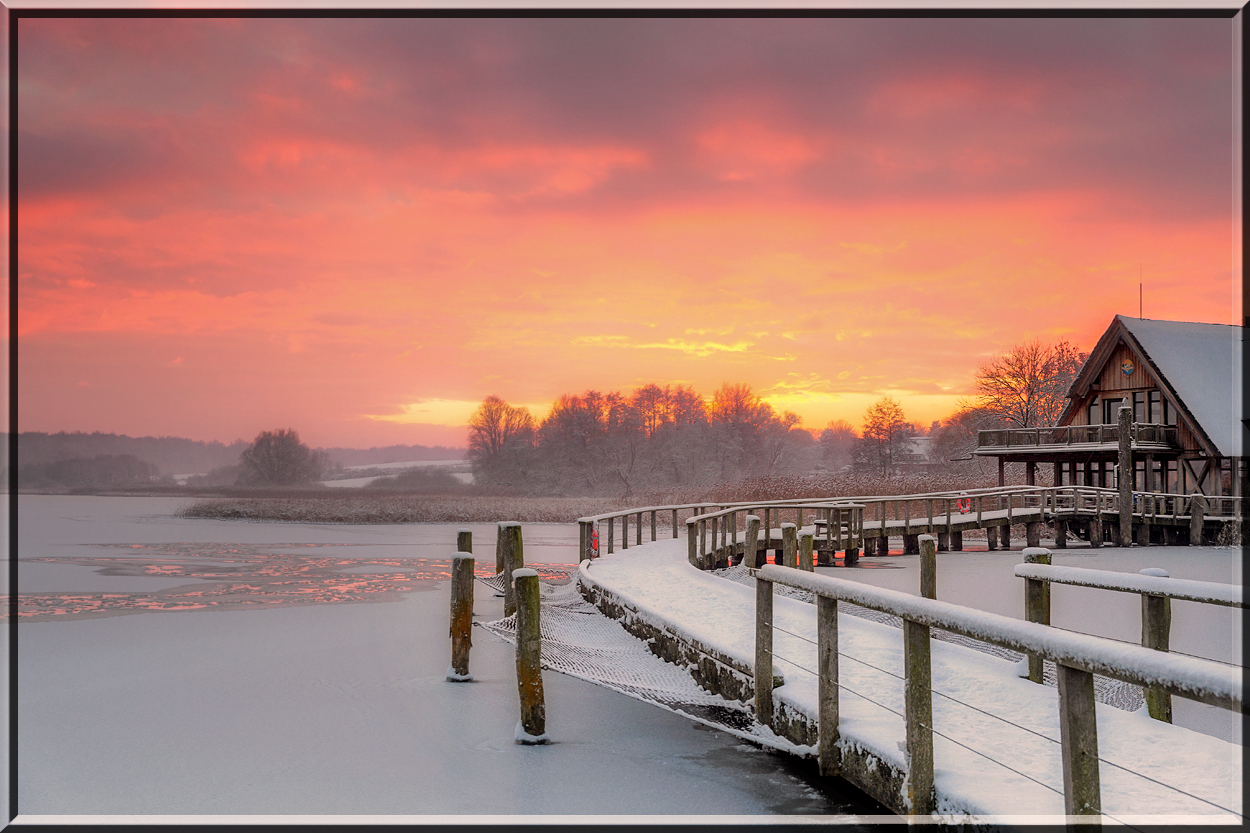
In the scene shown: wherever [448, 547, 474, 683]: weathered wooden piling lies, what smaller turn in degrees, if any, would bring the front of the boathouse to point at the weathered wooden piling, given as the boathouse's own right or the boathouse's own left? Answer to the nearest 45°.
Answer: approximately 45° to the boathouse's own left

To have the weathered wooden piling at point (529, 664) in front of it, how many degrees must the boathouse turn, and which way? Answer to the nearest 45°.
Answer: approximately 45° to its left

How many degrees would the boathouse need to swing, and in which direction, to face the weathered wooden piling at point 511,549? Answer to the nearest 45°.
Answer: approximately 45° to its left

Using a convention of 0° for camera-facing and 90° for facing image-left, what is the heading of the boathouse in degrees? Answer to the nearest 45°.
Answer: approximately 45°

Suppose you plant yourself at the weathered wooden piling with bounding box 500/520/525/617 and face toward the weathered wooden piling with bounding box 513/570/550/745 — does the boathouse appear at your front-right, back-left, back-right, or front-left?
back-left
